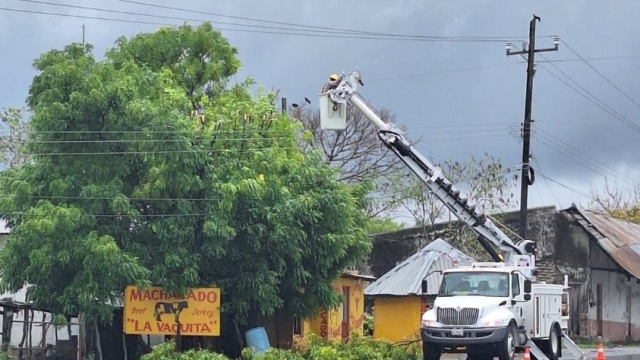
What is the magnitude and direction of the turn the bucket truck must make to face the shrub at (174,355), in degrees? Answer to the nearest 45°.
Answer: approximately 45° to its right

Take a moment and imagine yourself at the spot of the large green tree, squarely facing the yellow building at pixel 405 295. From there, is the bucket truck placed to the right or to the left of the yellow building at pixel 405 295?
right

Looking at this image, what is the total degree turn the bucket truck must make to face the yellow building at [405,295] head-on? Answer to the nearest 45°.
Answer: approximately 135° to its right

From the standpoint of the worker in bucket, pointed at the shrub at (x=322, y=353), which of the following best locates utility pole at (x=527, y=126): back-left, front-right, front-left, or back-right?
back-left

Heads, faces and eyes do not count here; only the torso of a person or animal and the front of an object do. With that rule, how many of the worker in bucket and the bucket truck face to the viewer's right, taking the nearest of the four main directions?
0
